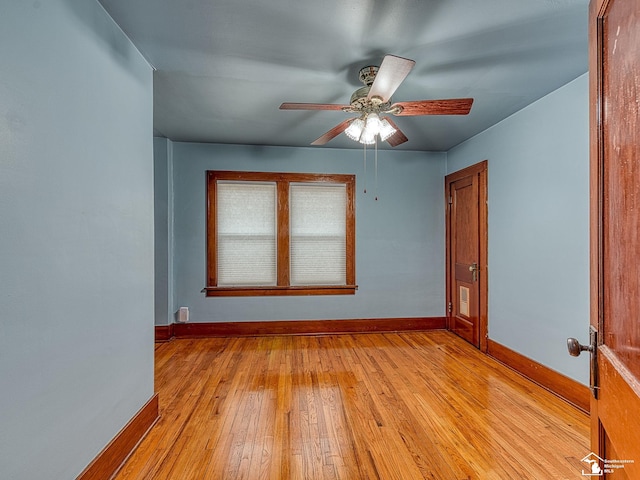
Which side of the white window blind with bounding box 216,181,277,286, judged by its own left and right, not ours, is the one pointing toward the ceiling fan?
front

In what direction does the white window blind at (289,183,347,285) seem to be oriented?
toward the camera

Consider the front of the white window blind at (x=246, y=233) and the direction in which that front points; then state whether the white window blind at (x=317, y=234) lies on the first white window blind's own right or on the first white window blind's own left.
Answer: on the first white window blind's own left

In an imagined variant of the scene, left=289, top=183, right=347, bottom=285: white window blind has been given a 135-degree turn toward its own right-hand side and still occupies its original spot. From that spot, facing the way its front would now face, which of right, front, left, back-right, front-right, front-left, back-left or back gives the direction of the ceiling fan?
back-left

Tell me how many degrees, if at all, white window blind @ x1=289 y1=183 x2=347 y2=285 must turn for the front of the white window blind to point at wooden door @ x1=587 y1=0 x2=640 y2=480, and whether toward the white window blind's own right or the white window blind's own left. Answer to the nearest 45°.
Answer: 0° — it already faces it

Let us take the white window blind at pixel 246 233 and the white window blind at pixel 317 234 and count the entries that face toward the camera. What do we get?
2

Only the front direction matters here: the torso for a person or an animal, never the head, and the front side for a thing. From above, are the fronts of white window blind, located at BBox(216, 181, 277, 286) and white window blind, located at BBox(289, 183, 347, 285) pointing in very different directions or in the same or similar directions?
same or similar directions

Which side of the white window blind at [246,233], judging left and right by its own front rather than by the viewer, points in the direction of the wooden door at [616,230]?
front

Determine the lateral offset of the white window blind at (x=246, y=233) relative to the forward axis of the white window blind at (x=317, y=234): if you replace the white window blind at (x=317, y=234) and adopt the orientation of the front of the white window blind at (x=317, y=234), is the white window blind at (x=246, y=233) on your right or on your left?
on your right
